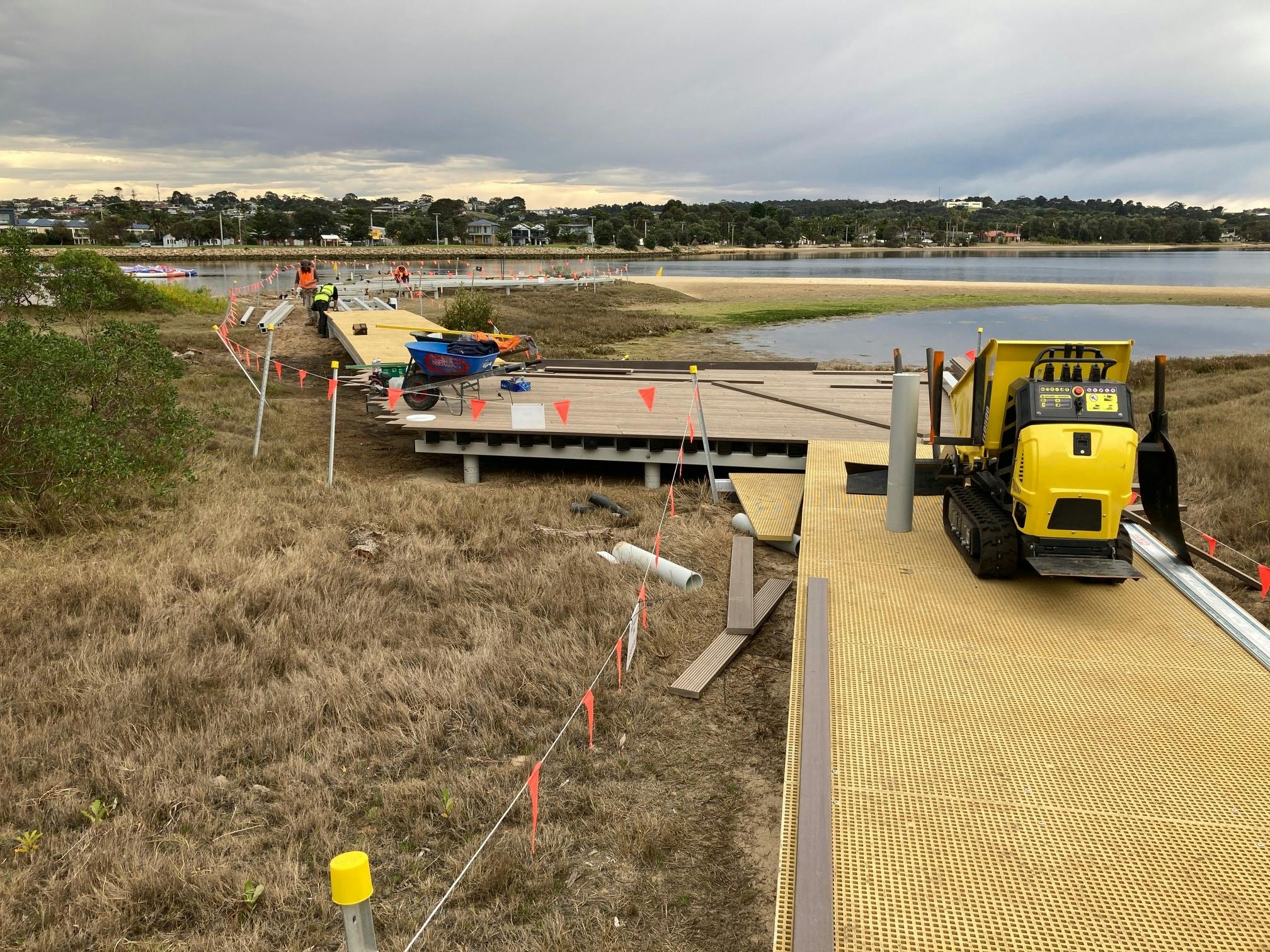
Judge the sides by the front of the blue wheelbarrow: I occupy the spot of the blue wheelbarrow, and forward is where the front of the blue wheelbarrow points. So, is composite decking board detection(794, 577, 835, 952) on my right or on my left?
on my left

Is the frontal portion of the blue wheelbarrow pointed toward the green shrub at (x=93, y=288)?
no

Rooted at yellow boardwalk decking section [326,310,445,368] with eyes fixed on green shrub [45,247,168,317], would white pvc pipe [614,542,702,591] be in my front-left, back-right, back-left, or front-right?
back-left

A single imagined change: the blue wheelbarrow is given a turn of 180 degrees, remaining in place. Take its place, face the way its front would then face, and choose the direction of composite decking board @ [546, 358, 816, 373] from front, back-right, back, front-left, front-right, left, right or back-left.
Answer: front-left

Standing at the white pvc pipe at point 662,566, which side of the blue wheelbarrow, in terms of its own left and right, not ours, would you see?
left

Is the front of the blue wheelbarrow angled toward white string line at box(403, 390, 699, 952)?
no

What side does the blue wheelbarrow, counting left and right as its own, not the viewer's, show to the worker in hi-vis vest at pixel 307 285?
right

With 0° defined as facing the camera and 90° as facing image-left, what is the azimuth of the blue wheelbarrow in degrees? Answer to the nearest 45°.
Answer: approximately 90°

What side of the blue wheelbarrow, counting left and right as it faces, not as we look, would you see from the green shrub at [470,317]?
right

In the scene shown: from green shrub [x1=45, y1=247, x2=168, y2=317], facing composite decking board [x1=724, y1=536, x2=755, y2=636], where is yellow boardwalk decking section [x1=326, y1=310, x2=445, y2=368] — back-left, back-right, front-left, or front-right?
front-left

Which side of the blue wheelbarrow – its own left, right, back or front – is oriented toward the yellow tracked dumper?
left

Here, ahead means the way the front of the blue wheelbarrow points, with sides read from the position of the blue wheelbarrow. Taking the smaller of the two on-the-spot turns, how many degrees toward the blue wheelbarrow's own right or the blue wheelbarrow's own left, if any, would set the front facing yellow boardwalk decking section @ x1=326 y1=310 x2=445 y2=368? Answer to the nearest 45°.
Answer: approximately 90° to the blue wheelbarrow's own right

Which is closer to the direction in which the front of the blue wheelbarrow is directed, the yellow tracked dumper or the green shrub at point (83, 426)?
the green shrub

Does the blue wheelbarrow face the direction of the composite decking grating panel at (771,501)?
no
